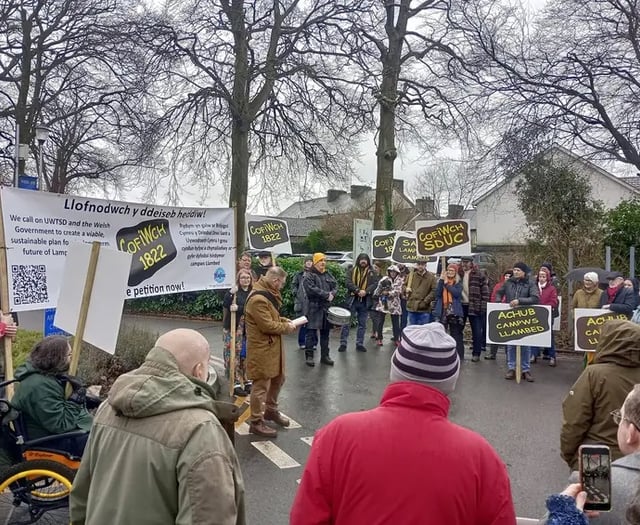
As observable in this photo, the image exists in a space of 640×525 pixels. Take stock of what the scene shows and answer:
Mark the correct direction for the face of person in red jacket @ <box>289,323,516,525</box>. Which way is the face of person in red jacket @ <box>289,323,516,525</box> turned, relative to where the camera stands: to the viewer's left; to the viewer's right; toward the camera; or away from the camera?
away from the camera

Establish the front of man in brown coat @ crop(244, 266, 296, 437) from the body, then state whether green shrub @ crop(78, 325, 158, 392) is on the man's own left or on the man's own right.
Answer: on the man's own left

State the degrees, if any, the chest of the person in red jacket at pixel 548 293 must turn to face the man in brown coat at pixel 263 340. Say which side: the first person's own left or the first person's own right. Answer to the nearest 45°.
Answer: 0° — they already face them

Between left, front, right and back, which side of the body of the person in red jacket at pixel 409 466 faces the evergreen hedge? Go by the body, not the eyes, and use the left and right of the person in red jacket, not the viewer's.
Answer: front

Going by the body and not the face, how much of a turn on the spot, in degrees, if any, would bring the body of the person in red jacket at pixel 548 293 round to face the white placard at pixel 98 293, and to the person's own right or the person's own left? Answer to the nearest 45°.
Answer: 0° — they already face it

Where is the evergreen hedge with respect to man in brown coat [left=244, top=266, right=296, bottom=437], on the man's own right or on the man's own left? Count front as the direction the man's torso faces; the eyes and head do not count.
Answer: on the man's own left

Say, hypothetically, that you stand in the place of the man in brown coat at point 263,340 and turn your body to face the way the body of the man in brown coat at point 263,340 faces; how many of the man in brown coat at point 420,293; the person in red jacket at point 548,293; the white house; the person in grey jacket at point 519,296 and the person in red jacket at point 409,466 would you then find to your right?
1

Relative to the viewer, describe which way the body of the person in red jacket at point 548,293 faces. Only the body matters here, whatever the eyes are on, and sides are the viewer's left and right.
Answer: facing the viewer and to the left of the viewer

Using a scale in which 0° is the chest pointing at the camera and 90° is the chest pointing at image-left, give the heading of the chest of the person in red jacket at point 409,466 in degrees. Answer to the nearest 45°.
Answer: approximately 180°

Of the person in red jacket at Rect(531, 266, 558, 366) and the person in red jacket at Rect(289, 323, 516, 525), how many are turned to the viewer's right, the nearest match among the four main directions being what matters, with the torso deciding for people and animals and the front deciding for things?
0

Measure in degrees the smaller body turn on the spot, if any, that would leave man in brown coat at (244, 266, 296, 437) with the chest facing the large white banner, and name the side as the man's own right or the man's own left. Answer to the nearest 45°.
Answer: approximately 180°

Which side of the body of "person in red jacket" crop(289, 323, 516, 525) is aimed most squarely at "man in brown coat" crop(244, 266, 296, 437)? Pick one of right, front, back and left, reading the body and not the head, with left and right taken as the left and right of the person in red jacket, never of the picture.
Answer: front

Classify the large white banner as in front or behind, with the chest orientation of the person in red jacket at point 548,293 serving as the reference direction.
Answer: in front

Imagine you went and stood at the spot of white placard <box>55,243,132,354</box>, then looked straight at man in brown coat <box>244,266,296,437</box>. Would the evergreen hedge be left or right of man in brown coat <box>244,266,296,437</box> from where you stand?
left
